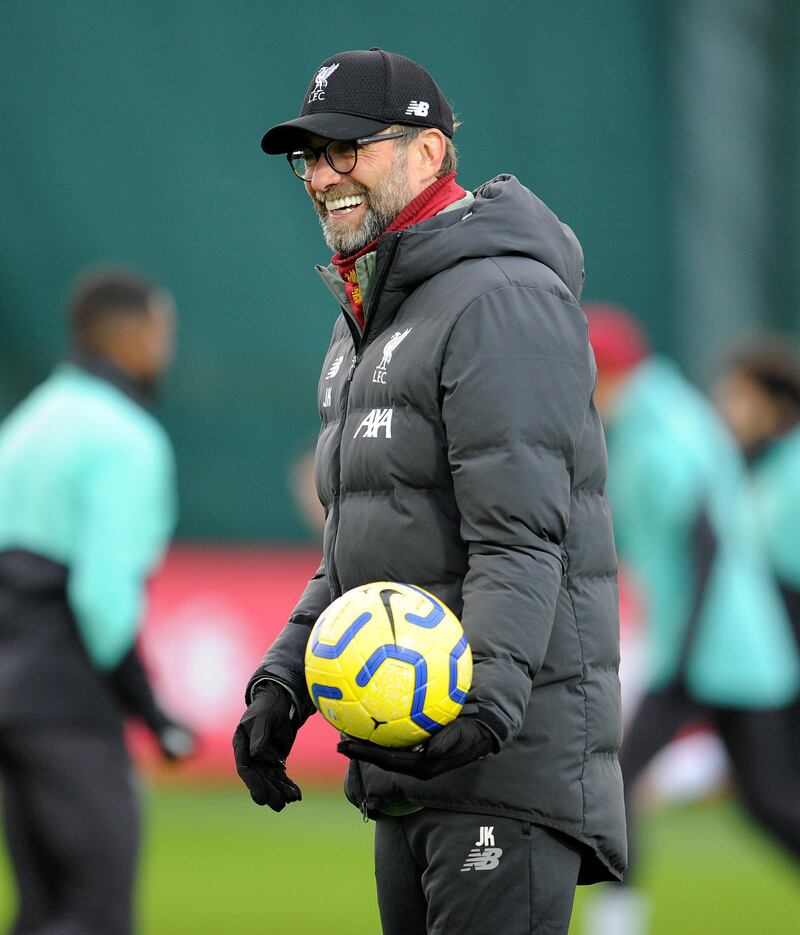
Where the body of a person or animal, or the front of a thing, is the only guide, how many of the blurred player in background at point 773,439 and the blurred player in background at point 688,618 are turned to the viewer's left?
2

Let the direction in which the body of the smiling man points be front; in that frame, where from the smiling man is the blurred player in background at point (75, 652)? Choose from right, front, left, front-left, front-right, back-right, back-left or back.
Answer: right

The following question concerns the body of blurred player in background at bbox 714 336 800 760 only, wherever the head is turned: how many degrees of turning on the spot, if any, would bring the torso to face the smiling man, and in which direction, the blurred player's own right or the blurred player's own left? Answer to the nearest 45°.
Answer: approximately 90° to the blurred player's own left

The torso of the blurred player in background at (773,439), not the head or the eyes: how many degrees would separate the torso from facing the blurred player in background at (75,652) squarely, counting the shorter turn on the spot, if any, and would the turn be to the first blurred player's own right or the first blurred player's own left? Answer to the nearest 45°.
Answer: approximately 45° to the first blurred player's own left

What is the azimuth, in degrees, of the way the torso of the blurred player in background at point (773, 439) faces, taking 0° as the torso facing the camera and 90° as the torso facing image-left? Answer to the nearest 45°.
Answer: approximately 90°

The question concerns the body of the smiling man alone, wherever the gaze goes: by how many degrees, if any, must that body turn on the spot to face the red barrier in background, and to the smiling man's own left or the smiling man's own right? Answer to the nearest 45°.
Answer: approximately 135° to the smiling man's own right

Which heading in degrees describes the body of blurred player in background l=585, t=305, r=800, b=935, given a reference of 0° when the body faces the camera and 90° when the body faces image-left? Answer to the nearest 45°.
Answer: approximately 90°

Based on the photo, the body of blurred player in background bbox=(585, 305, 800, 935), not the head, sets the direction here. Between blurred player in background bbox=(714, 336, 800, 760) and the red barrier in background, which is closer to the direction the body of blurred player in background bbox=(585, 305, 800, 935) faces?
the red barrier in background

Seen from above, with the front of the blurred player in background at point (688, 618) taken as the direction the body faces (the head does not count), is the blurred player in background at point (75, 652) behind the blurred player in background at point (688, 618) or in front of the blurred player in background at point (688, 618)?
in front
